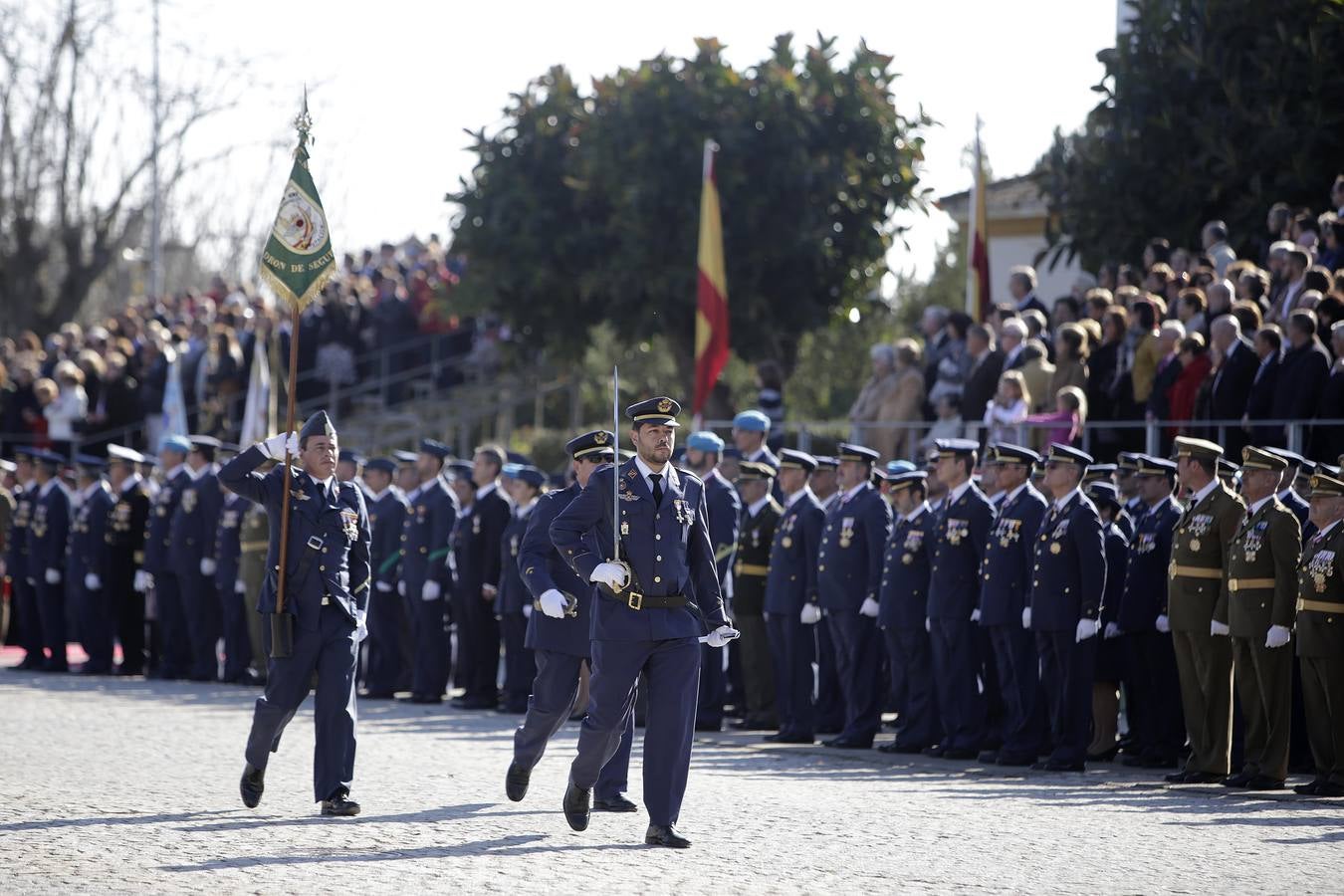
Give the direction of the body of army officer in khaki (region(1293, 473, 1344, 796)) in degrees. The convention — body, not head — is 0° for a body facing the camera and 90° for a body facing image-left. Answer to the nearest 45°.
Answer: approximately 45°

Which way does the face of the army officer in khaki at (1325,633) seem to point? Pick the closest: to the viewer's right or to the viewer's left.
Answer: to the viewer's left

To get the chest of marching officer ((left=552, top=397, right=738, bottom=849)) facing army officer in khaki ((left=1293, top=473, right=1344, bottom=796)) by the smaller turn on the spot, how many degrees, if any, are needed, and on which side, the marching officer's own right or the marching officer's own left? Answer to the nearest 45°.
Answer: approximately 90° to the marching officer's own left

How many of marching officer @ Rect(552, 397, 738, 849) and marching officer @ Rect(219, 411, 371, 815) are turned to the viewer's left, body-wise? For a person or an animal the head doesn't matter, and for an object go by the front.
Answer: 0

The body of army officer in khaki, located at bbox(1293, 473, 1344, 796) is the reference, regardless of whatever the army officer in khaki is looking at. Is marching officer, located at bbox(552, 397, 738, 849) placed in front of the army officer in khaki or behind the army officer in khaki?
in front

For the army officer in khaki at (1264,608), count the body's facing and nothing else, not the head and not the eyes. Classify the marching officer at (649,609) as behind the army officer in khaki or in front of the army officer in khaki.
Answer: in front

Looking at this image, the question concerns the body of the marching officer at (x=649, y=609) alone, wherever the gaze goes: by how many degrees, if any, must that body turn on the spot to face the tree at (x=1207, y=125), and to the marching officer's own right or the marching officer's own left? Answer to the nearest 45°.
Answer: approximately 90° to the marching officer's own left

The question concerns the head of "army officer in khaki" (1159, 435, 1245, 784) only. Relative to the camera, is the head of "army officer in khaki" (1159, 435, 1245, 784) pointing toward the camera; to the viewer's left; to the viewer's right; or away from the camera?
to the viewer's left

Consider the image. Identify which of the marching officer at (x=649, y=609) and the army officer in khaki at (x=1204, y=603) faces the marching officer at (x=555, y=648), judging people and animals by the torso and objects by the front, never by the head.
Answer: the army officer in khaki

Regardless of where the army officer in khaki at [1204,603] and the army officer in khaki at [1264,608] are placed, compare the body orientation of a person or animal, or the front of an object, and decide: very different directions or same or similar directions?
same or similar directions

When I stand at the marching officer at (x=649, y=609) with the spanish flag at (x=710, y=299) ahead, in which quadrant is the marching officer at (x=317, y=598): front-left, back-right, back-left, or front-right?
front-left

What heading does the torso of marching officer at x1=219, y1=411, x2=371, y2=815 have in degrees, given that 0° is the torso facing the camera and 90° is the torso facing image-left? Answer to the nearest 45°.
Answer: approximately 315°

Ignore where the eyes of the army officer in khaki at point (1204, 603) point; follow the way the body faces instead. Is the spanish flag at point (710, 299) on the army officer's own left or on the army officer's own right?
on the army officer's own right

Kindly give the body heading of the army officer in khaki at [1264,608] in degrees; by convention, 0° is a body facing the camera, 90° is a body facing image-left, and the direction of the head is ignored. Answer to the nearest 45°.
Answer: approximately 45°

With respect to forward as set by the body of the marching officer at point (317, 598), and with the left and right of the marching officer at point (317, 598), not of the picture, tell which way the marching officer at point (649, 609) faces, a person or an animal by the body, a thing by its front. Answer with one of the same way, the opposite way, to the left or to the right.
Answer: the same way

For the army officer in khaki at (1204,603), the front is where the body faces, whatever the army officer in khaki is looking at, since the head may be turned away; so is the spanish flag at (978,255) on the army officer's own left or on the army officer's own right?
on the army officer's own right
